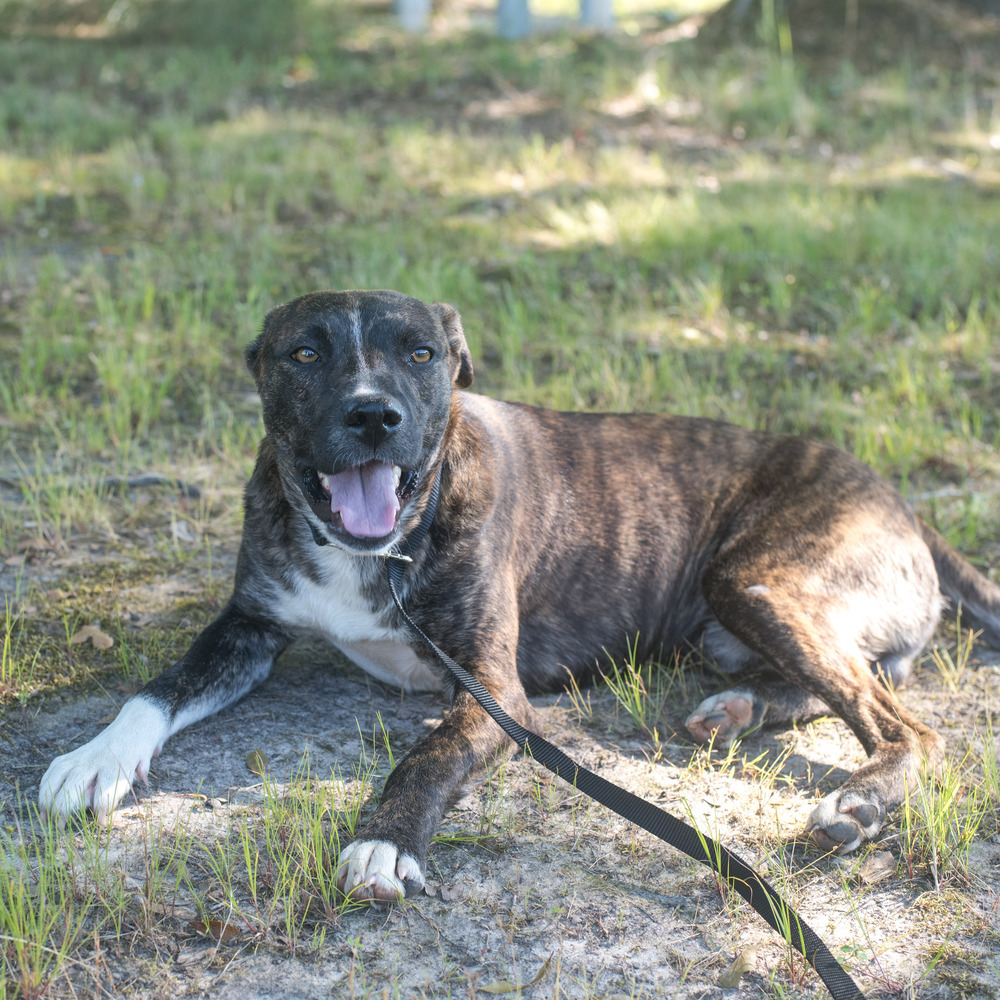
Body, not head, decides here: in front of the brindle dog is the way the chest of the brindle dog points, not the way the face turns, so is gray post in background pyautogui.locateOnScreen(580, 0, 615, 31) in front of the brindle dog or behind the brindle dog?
behind

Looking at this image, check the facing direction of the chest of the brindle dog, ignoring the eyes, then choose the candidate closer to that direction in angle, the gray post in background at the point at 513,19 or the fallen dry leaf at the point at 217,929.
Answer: the fallen dry leaf

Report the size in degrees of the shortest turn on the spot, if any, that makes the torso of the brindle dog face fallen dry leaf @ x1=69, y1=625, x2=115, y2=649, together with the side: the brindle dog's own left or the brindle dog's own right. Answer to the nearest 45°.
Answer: approximately 45° to the brindle dog's own right

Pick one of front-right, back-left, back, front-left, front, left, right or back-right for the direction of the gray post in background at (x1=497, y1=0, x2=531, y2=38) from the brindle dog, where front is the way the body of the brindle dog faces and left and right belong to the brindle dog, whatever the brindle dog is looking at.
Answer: back-right

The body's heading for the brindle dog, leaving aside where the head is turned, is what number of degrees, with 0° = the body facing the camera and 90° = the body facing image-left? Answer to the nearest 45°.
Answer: approximately 45°

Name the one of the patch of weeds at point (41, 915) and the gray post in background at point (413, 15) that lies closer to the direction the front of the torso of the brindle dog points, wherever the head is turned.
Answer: the patch of weeds

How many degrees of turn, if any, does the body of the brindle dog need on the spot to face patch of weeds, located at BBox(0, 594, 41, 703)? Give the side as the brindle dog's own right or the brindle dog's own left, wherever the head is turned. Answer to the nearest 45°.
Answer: approximately 45° to the brindle dog's own right

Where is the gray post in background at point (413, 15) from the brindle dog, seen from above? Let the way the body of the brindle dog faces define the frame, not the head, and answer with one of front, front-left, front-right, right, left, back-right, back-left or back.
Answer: back-right

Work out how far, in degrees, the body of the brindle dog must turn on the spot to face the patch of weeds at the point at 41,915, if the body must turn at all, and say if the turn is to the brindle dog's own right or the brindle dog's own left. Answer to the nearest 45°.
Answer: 0° — it already faces it
